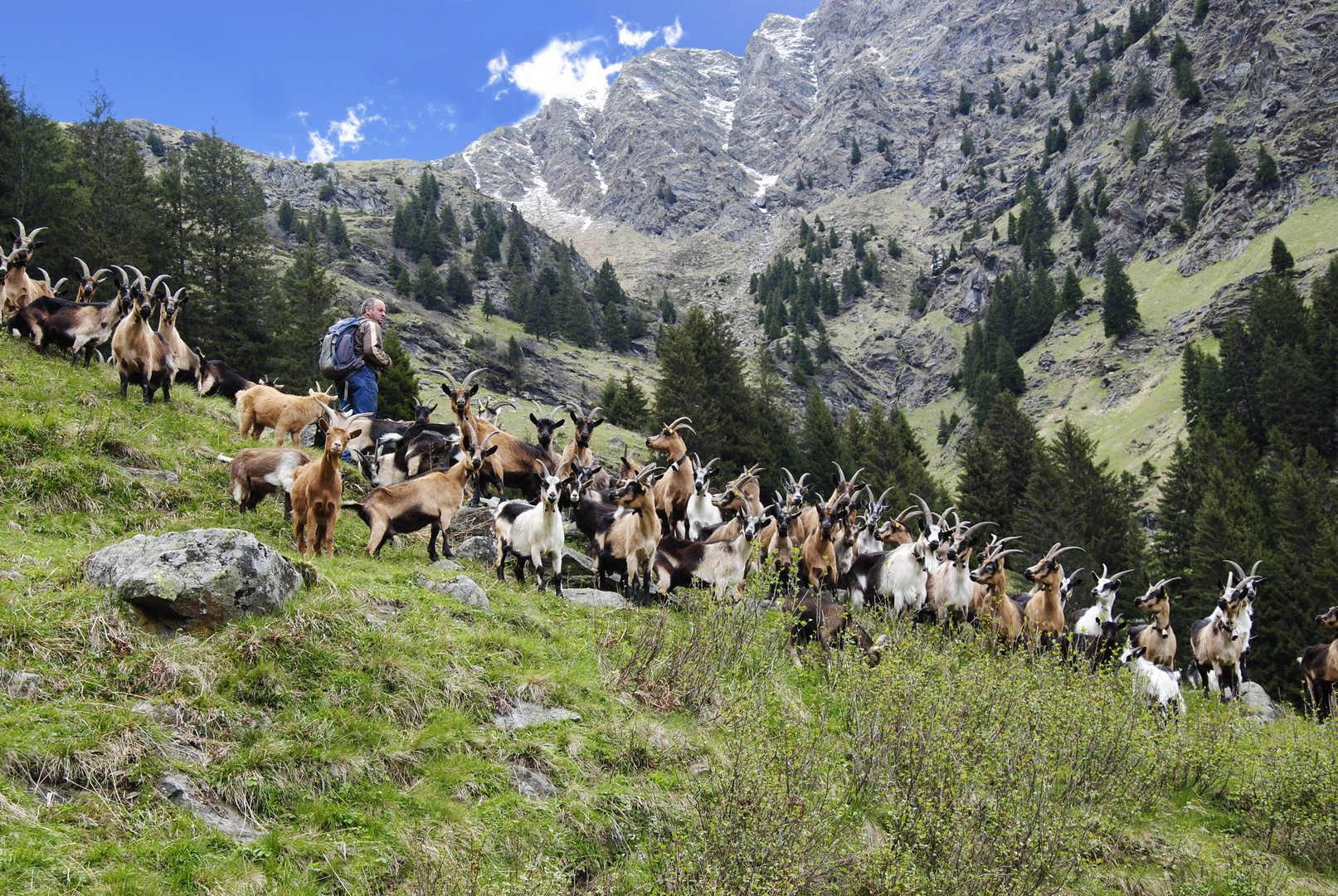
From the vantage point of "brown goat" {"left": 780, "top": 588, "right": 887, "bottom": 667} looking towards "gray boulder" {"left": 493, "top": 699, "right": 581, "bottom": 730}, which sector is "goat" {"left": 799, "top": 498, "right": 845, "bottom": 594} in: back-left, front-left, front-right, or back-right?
back-right

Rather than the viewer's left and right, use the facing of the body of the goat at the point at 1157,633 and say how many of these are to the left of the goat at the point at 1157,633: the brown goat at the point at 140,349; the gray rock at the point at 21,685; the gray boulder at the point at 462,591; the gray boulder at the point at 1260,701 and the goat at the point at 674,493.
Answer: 1

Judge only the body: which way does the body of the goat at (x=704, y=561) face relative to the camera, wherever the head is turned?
to the viewer's right

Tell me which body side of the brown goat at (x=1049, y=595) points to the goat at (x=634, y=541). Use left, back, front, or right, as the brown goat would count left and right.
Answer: right

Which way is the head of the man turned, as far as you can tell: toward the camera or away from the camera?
toward the camera

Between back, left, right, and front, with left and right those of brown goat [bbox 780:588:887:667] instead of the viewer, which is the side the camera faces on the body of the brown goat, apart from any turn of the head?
right

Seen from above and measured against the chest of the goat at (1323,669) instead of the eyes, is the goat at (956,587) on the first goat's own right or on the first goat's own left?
on the first goat's own right

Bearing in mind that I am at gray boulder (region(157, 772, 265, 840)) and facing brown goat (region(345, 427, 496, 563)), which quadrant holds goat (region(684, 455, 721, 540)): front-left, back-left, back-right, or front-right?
front-right

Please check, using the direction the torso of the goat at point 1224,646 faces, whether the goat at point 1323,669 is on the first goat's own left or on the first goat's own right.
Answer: on the first goat's own left

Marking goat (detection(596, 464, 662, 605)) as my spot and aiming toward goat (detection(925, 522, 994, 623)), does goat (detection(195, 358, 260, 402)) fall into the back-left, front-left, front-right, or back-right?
back-left

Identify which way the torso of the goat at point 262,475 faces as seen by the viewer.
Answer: to the viewer's right

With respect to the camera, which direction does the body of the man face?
to the viewer's right

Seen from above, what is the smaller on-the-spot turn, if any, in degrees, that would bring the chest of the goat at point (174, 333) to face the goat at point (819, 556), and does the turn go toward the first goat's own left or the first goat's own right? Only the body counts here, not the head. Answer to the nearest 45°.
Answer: approximately 90° to the first goat's own left

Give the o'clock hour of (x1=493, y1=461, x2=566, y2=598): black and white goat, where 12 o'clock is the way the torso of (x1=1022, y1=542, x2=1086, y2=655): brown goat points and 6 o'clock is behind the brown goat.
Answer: The black and white goat is roughly at 3 o'clock from the brown goat.

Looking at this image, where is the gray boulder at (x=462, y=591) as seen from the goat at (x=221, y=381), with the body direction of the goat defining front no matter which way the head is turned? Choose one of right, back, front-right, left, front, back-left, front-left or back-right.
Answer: right

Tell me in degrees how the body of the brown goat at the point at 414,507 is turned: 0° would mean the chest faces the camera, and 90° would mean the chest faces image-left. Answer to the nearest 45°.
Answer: approximately 270°
